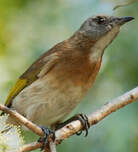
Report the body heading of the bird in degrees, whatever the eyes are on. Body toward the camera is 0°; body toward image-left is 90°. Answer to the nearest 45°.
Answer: approximately 270°
